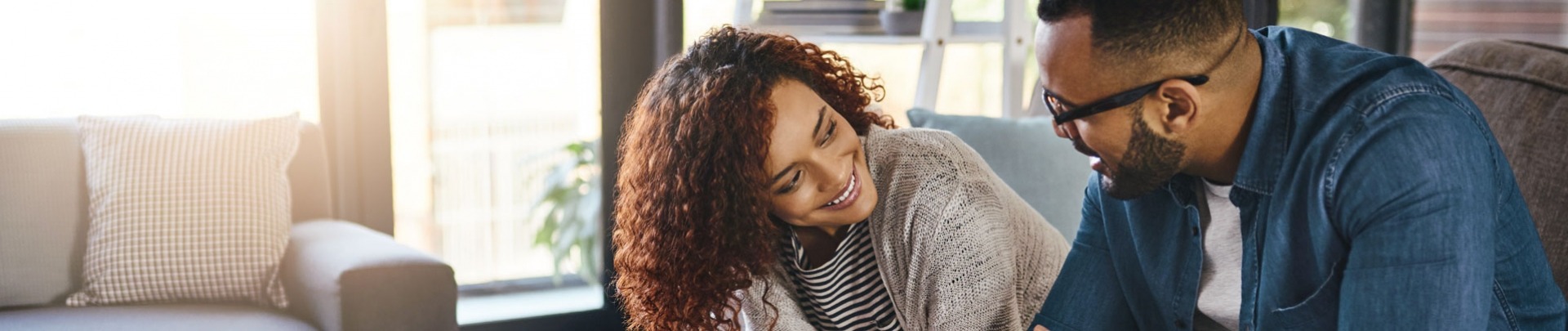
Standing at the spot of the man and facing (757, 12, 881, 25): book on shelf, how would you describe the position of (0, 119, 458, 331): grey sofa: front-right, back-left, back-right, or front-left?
front-left

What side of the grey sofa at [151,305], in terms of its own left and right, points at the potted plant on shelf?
left

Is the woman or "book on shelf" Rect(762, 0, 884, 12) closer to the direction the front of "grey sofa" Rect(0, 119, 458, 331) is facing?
the woman

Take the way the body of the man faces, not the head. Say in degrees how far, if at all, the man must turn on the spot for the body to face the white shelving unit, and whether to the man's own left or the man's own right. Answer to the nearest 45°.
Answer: approximately 90° to the man's own right

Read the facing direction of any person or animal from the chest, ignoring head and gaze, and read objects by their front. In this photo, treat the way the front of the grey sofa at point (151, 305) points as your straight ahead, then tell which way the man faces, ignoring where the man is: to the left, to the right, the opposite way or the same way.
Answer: to the right

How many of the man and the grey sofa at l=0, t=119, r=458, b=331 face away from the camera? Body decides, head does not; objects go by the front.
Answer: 0

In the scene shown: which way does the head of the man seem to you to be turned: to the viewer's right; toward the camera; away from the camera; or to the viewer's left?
to the viewer's left

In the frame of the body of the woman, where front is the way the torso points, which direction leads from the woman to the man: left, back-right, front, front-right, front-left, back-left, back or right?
left

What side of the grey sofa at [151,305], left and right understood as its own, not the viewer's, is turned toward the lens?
front

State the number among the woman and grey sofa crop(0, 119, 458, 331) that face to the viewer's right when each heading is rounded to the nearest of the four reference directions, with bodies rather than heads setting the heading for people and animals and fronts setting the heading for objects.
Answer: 0

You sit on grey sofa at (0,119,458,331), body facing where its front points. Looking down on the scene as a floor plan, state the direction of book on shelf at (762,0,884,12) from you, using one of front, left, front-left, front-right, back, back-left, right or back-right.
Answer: left

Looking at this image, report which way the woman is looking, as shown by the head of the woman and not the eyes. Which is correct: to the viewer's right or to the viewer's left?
to the viewer's right

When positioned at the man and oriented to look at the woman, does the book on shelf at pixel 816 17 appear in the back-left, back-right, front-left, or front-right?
front-right

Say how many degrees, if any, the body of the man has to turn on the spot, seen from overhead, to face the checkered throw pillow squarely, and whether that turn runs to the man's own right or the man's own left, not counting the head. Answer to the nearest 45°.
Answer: approximately 45° to the man's own right

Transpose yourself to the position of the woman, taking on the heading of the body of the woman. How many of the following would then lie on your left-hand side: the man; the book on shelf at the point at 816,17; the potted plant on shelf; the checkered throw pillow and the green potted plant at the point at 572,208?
1

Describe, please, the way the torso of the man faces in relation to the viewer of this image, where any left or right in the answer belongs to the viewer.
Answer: facing the viewer and to the left of the viewer
